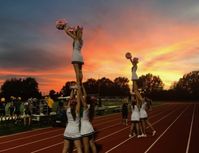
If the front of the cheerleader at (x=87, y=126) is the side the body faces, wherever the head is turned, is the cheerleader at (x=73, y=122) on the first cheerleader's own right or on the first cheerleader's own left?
on the first cheerleader's own left
